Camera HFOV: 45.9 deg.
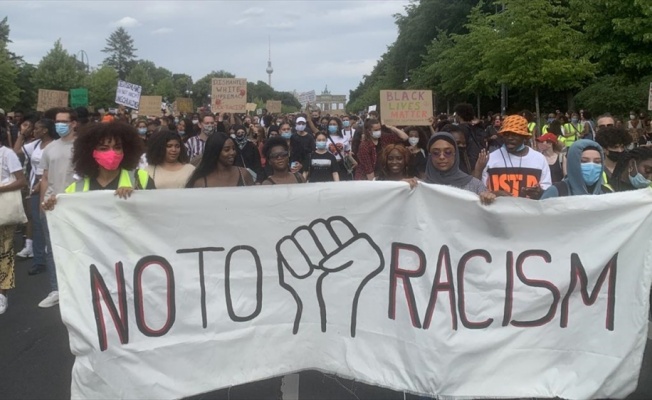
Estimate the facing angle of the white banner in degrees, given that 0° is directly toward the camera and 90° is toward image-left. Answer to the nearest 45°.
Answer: approximately 0°

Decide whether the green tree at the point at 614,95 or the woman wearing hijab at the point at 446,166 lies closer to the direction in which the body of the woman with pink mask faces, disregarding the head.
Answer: the woman wearing hijab

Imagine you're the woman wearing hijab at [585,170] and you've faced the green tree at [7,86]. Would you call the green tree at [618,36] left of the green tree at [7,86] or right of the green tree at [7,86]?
right

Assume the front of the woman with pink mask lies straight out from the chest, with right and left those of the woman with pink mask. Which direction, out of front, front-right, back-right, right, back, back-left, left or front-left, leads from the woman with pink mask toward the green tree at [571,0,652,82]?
back-left

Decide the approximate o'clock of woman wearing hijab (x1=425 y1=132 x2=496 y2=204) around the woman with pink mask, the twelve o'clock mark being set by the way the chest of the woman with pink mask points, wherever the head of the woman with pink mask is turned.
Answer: The woman wearing hijab is roughly at 10 o'clock from the woman with pink mask.

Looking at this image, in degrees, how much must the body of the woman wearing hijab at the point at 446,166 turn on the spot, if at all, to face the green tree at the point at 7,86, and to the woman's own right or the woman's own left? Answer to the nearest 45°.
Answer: approximately 135° to the woman's own right

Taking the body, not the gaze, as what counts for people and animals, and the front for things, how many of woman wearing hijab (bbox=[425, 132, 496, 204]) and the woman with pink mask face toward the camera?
2

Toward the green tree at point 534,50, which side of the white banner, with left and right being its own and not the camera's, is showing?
back

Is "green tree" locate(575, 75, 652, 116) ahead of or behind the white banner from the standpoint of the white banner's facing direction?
behind

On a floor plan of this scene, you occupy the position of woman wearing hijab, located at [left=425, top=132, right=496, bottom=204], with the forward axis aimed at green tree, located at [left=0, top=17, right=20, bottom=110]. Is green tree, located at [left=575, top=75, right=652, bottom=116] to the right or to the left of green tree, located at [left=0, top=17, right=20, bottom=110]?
right

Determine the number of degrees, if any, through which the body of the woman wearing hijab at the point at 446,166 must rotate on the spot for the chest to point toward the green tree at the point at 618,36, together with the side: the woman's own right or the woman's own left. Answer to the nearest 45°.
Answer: approximately 180°

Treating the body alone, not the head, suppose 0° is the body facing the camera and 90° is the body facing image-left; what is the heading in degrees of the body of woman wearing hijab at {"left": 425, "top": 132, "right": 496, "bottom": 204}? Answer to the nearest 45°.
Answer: approximately 0°
